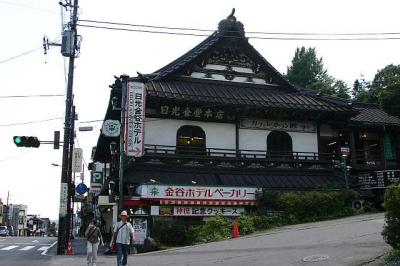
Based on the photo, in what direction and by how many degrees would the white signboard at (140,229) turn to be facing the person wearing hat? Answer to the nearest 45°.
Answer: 0° — it already faces them

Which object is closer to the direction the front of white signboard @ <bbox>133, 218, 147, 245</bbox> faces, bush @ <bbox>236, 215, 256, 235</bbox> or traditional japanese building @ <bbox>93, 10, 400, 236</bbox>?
the bush

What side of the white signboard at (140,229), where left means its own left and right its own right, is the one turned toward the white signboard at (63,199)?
right

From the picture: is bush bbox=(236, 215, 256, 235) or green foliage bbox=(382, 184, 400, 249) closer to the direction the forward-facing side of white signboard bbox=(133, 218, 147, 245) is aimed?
the green foliage
